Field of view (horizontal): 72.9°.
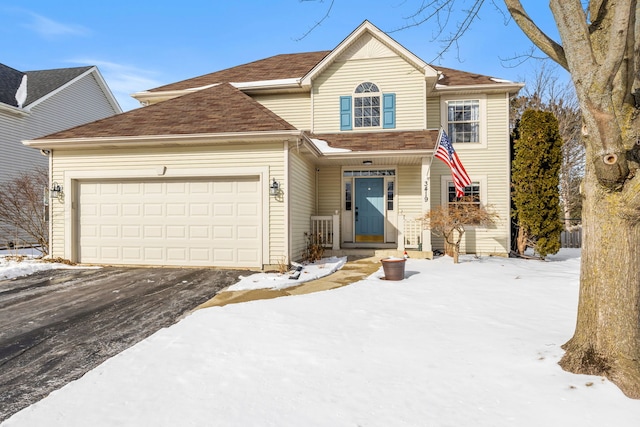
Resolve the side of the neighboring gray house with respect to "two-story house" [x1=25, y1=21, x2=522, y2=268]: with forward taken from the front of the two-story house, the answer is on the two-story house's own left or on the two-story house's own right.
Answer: on the two-story house's own right

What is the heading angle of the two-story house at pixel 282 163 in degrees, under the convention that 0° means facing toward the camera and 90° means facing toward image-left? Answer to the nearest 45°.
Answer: approximately 0°

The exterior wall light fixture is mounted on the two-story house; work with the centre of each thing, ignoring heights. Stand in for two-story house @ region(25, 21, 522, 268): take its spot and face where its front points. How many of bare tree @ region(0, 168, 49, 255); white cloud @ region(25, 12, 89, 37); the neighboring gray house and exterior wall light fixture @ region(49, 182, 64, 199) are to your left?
0

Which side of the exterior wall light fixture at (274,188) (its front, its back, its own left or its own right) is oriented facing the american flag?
left

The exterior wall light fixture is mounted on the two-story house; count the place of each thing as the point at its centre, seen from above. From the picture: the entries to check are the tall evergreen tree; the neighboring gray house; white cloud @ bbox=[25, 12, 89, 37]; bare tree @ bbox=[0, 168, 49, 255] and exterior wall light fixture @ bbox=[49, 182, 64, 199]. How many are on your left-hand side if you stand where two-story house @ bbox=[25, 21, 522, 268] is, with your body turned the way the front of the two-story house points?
1

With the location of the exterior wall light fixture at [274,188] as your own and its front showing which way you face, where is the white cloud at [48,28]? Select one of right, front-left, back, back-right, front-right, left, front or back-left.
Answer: back-right

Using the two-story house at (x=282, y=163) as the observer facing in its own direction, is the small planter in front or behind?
in front

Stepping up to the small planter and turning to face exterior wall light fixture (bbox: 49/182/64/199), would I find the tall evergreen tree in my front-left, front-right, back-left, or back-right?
back-right

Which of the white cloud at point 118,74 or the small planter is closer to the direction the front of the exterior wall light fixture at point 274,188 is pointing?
the small planter

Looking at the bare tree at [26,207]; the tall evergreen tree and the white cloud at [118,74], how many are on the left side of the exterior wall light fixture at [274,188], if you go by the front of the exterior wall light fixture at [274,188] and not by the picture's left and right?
1

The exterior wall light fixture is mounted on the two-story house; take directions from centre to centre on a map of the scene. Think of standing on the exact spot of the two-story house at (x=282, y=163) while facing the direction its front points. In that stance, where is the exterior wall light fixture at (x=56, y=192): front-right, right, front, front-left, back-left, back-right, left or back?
right

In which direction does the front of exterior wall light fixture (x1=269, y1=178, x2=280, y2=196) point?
toward the camera
